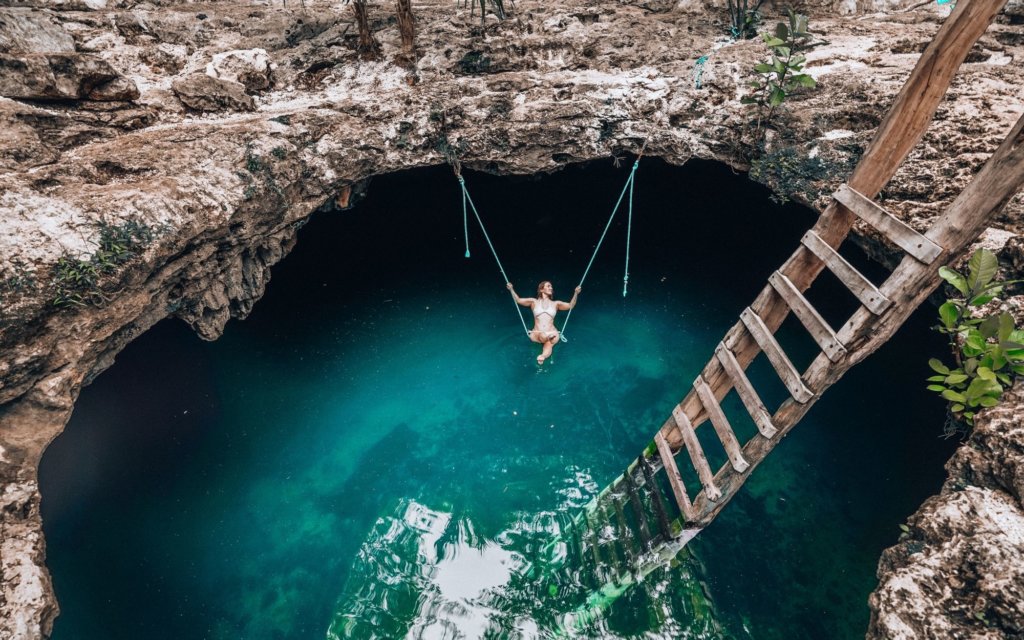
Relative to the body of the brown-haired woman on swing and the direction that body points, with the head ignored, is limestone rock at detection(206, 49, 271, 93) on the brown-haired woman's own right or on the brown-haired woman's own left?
on the brown-haired woman's own right

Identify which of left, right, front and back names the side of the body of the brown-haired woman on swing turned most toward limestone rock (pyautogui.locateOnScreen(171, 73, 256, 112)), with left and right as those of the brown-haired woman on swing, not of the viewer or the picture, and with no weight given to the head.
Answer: right

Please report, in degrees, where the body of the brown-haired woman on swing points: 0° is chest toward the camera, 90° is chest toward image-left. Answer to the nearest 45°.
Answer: approximately 0°

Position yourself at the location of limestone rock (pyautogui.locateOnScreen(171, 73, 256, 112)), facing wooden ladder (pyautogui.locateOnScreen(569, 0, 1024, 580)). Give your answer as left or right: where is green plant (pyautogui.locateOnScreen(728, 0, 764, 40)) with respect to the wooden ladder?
left
